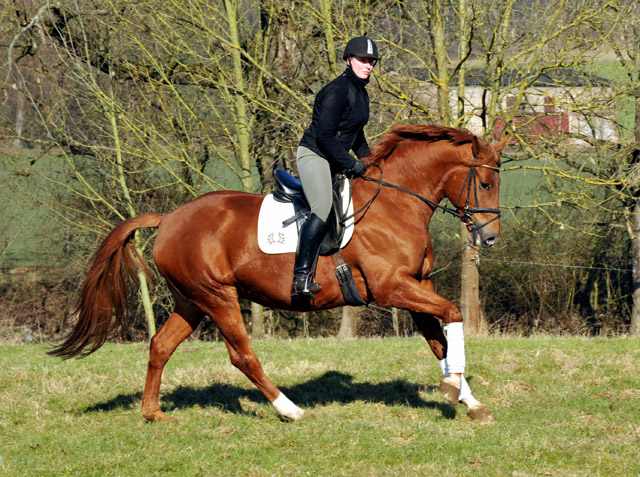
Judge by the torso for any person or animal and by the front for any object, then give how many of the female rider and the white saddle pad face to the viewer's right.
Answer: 2

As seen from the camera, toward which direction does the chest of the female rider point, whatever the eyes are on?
to the viewer's right

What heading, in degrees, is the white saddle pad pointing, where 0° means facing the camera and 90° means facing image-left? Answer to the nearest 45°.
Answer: approximately 270°

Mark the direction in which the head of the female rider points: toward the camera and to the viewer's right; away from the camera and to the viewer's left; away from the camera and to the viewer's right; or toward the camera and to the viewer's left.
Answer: toward the camera and to the viewer's right

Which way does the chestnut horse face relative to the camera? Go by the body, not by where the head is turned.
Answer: to the viewer's right
